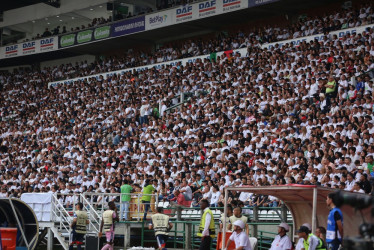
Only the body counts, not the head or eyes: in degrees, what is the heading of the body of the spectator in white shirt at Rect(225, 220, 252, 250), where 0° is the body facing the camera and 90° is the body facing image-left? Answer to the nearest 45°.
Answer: approximately 45°

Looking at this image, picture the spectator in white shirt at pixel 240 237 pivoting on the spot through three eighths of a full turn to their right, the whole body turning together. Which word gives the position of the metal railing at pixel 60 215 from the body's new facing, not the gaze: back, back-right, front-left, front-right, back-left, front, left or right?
front-left

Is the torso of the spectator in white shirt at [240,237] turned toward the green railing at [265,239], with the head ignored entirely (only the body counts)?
no

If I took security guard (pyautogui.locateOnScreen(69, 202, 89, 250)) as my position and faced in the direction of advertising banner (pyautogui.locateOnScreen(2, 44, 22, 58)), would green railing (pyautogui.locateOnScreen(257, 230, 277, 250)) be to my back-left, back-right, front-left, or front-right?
back-right

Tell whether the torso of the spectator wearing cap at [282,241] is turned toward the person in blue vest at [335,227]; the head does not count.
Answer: no

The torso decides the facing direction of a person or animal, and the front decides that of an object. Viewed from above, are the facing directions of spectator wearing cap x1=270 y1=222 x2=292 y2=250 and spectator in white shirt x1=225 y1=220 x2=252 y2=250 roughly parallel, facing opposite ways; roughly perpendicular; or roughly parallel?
roughly parallel

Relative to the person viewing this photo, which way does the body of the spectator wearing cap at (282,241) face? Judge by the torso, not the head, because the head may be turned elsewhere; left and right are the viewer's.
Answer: facing the viewer and to the left of the viewer

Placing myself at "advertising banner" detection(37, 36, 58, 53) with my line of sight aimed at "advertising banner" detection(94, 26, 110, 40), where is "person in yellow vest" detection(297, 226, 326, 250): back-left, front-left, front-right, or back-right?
front-right
